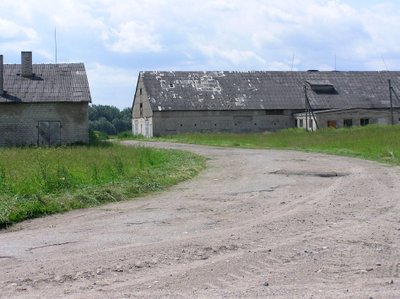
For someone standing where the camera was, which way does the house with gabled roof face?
facing the viewer
